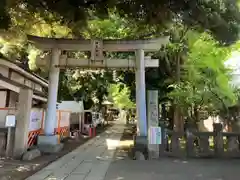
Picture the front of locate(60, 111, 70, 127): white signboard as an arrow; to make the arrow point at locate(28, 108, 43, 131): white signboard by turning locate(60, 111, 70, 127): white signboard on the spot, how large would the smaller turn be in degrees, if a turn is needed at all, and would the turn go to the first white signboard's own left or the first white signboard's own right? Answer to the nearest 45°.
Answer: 0° — it already faces it

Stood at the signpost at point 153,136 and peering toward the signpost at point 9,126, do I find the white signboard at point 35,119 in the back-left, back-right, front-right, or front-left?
front-right

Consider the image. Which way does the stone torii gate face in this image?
toward the camera

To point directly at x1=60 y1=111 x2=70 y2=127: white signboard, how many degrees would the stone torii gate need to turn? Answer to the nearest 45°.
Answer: approximately 180°

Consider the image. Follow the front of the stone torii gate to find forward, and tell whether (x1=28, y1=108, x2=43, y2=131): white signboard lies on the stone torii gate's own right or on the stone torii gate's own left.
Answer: on the stone torii gate's own right

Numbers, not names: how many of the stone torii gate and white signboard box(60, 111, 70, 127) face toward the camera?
2

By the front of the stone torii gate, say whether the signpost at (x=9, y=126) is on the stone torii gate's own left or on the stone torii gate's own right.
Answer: on the stone torii gate's own right

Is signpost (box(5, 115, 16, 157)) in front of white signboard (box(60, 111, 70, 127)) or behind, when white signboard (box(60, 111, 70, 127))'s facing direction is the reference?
in front

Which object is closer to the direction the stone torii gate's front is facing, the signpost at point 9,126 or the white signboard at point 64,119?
the signpost
